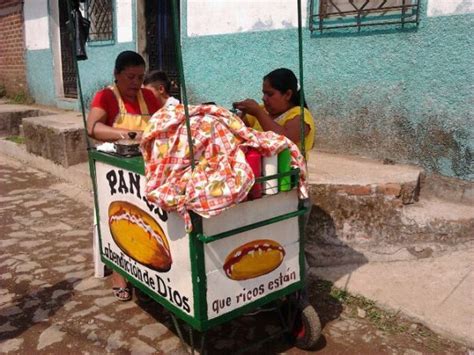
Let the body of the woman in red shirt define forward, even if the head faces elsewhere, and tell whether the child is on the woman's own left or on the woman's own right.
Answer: on the woman's own left

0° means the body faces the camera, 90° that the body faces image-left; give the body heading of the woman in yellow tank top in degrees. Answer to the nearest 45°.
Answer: approximately 90°

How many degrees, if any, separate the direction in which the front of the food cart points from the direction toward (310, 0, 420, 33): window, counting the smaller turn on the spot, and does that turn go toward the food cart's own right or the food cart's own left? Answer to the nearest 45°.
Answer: approximately 180°

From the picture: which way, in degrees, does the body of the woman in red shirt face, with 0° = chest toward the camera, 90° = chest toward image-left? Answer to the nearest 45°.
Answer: approximately 315°

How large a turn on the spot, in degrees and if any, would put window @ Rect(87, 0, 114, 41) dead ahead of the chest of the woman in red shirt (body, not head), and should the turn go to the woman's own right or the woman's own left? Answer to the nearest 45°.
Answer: approximately 135° to the woman's own left

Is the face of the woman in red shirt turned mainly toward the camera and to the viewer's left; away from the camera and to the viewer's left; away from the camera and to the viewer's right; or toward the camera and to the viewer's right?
toward the camera and to the viewer's right
